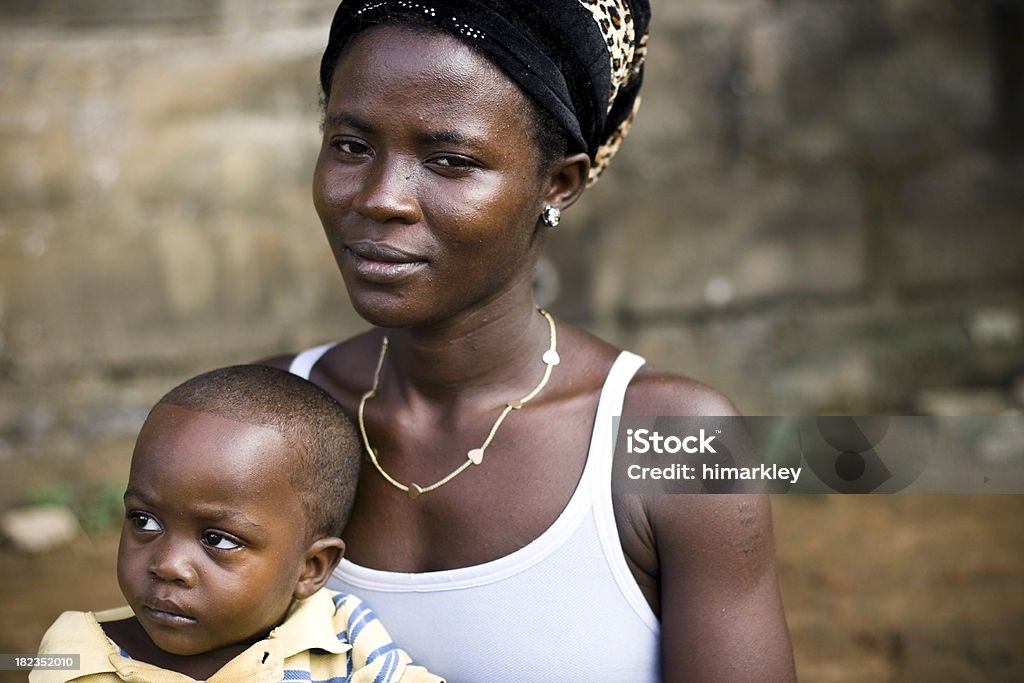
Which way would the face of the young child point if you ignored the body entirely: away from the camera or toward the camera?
toward the camera

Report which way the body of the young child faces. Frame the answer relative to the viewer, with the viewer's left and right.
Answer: facing the viewer and to the left of the viewer

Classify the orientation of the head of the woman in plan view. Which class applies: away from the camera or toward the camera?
toward the camera
